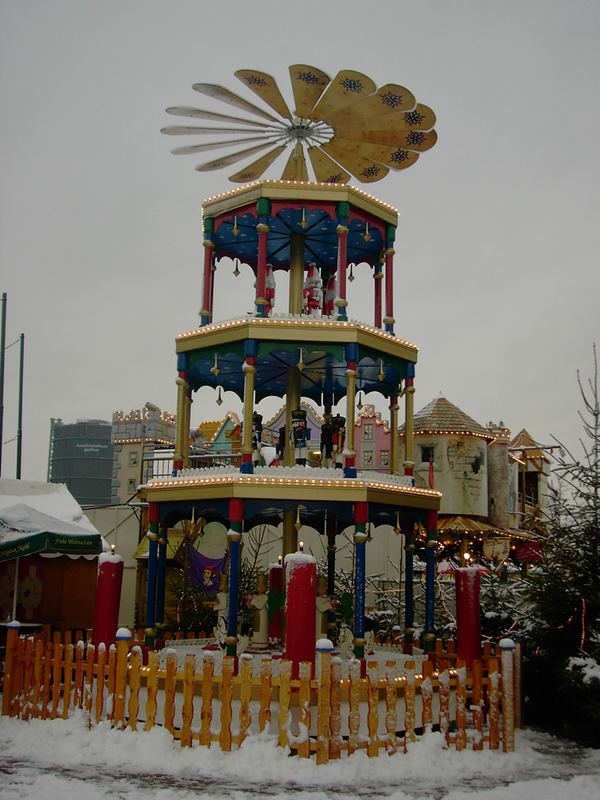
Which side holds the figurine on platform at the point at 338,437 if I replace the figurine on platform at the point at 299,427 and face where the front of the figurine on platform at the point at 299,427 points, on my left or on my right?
on my left

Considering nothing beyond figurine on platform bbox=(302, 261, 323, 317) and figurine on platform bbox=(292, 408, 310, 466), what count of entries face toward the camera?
2

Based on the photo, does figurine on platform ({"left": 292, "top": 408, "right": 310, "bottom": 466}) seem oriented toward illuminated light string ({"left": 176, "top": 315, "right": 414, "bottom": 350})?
yes

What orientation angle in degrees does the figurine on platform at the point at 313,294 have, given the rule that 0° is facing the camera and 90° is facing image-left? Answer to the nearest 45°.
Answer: approximately 0°

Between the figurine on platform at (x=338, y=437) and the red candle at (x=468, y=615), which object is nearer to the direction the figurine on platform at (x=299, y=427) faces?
the red candle
